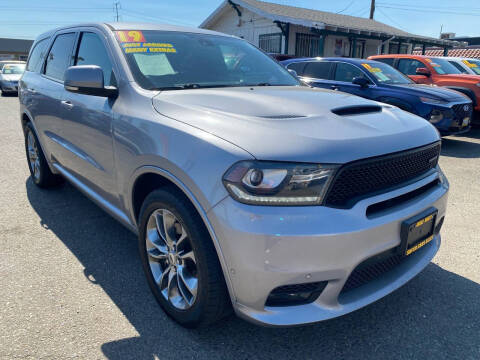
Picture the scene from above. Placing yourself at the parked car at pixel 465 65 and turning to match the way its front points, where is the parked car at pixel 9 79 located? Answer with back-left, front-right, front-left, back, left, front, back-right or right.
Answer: back-right

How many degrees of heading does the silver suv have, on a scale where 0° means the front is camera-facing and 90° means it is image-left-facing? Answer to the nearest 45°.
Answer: approximately 315°

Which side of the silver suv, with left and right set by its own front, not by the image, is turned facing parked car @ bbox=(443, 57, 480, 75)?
left

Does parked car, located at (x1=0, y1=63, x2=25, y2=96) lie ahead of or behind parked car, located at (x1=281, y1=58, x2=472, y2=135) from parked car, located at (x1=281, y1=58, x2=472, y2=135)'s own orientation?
behind

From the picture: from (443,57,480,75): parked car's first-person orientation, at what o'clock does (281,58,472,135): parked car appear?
(281,58,472,135): parked car is roughly at 2 o'clock from (443,57,480,75): parked car.

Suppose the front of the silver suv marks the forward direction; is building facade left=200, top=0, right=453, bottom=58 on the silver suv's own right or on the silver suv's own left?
on the silver suv's own left

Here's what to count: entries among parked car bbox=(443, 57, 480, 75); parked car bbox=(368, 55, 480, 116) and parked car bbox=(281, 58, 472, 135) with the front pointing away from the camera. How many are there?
0

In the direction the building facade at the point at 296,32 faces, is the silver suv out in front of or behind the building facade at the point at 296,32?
in front

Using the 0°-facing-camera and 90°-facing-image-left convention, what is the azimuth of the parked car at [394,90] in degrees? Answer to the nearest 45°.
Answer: approximately 315°

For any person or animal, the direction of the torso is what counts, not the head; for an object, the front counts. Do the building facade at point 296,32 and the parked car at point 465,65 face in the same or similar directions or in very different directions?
same or similar directions

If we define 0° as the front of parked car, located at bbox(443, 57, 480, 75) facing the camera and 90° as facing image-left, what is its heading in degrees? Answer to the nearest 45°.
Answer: approximately 315°

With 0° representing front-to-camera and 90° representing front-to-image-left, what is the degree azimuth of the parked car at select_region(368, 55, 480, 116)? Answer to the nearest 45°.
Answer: approximately 315°

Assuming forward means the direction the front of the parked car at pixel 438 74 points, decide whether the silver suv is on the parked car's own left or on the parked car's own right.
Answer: on the parked car's own right

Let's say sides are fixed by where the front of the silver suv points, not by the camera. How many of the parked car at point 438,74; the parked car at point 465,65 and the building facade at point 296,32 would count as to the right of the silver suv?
0

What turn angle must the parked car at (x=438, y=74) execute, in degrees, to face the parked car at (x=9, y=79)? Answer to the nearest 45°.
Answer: approximately 135° to its right

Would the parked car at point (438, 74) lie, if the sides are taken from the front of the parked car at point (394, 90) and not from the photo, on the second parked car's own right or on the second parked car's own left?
on the second parked car's own left

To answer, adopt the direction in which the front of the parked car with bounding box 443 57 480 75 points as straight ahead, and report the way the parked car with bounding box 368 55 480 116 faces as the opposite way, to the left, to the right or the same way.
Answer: the same way
